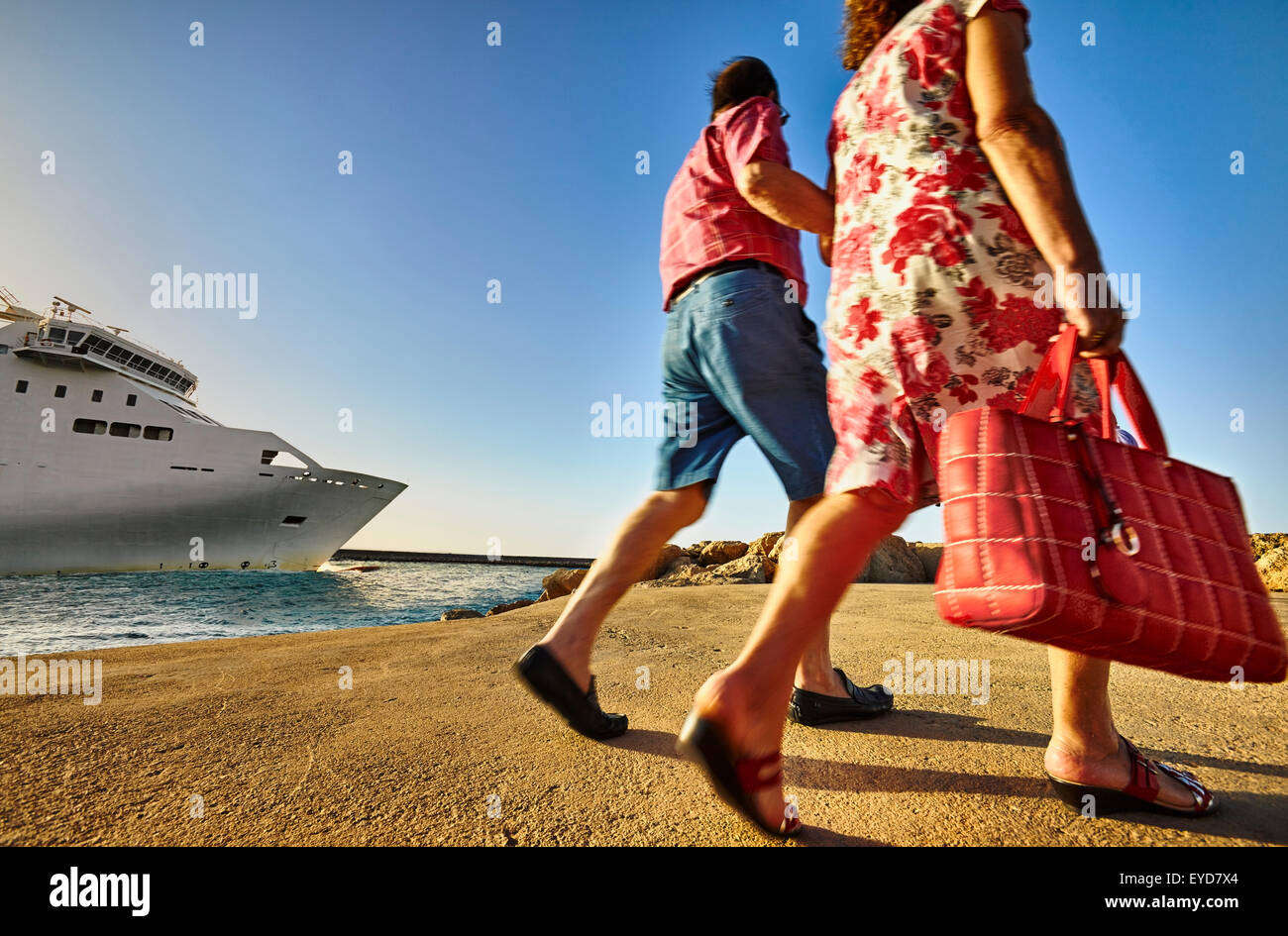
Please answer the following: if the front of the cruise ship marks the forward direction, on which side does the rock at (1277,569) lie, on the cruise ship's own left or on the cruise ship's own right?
on the cruise ship's own right

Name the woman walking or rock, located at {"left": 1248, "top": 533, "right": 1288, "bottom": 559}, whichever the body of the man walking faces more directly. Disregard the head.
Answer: the rock

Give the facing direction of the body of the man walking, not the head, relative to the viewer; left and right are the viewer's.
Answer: facing away from the viewer and to the right of the viewer

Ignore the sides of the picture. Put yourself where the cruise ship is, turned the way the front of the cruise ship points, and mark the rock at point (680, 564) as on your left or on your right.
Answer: on your right

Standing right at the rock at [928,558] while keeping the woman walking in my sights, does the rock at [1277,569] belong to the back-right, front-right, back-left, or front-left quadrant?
front-left

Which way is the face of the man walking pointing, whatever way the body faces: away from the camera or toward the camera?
away from the camera

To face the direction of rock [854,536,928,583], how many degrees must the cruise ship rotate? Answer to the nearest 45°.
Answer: approximately 45° to its right

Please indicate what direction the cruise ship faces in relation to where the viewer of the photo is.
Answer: facing to the right of the viewer

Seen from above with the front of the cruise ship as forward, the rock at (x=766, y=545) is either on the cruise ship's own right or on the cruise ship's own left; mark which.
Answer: on the cruise ship's own right

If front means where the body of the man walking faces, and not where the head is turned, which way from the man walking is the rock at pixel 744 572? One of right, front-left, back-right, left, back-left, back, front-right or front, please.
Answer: front-left

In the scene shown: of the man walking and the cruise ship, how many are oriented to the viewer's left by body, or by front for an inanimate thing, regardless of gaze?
0

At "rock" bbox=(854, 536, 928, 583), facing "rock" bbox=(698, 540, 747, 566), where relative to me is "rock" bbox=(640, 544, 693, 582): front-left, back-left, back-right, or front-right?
front-left
